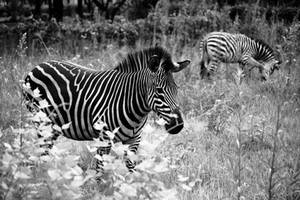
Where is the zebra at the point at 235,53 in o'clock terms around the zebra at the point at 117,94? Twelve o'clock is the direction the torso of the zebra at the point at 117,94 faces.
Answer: the zebra at the point at 235,53 is roughly at 10 o'clock from the zebra at the point at 117,94.

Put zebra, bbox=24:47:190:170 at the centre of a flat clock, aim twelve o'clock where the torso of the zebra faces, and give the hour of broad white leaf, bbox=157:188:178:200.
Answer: The broad white leaf is roughly at 3 o'clock from the zebra.

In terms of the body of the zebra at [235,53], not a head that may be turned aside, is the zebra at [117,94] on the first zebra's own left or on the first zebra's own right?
on the first zebra's own right

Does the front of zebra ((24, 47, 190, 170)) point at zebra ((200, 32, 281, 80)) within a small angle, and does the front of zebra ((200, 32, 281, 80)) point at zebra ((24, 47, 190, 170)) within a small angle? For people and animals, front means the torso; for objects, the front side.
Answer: no

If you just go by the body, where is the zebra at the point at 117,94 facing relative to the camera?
to the viewer's right

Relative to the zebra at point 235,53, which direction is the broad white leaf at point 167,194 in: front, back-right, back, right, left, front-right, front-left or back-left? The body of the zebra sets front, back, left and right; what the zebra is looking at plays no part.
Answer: right

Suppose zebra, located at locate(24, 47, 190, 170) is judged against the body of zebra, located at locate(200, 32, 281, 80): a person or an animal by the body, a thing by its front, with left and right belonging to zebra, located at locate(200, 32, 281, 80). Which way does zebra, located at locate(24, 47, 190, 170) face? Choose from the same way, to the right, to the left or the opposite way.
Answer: the same way

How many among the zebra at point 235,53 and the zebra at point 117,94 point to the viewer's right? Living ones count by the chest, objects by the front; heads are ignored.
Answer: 2

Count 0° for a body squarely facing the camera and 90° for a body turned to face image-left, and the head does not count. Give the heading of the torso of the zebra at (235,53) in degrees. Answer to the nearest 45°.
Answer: approximately 270°
